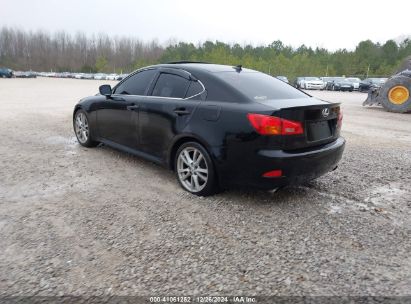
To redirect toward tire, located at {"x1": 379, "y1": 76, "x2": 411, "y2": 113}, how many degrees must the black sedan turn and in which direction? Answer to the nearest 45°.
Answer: approximately 90° to its right

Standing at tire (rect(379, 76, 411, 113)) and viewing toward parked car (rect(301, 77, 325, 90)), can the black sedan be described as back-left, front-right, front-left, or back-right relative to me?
back-left

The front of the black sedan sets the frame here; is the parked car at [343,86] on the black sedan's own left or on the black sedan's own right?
on the black sedan's own right

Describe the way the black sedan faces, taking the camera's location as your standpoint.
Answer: facing away from the viewer and to the left of the viewer

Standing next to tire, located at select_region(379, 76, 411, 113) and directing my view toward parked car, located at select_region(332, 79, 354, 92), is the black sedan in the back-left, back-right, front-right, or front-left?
back-left

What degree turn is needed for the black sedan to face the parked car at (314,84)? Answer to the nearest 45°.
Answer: approximately 45° to its right
